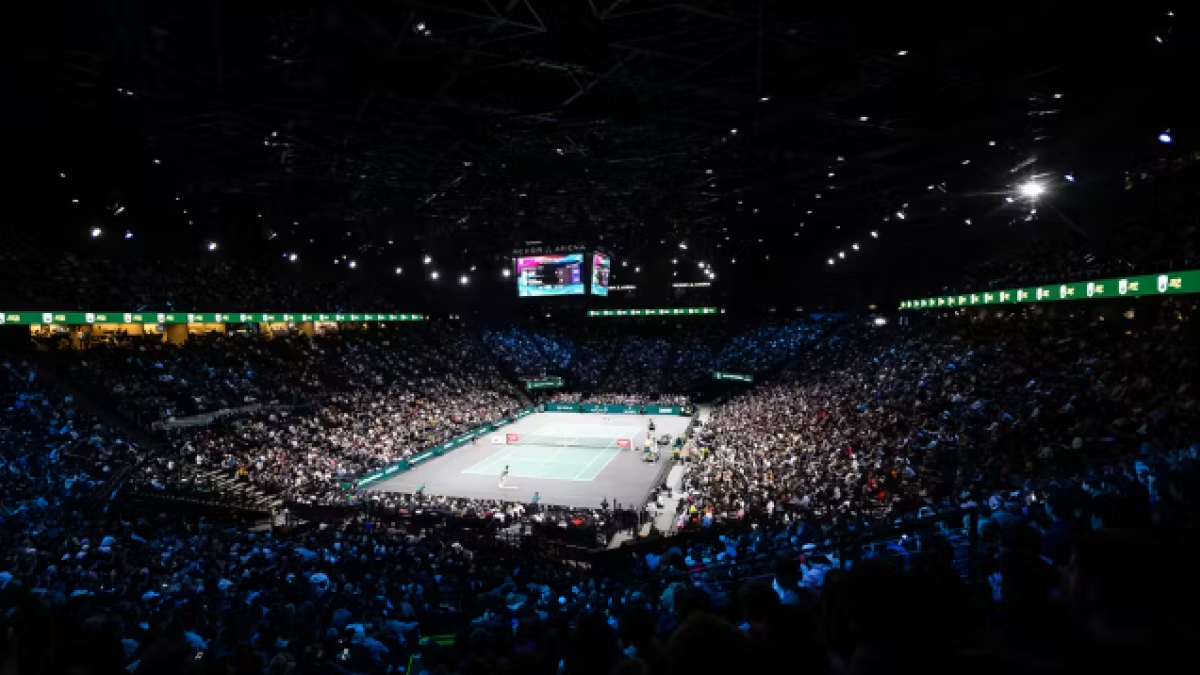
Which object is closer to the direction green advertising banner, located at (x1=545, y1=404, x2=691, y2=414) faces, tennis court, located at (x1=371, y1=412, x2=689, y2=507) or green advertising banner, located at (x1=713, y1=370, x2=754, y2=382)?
the tennis court

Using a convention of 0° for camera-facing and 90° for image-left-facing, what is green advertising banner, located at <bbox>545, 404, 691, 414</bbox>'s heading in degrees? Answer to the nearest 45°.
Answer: approximately 0°

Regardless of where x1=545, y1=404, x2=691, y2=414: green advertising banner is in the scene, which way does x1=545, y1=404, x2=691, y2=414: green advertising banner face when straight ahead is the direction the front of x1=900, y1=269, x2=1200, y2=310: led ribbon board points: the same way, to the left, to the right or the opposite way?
to the left

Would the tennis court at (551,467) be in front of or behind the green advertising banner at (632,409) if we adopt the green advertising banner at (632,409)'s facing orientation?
in front

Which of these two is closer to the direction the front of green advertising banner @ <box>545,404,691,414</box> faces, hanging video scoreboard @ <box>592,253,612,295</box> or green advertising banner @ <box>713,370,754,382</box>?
the hanging video scoreboard

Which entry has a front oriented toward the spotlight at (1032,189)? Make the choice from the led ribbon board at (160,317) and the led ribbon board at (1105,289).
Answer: the led ribbon board at (160,317)

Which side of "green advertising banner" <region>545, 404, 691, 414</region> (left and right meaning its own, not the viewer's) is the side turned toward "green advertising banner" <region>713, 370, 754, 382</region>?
left

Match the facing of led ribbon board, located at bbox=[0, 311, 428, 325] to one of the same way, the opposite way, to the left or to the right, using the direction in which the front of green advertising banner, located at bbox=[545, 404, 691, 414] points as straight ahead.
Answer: to the left

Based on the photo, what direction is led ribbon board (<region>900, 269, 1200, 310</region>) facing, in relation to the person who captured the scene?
facing the viewer and to the left of the viewer
